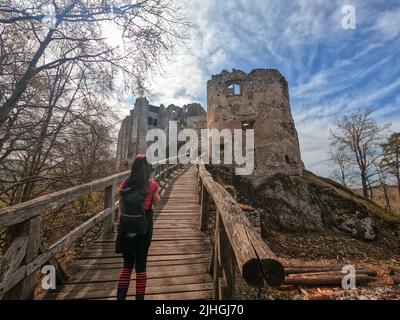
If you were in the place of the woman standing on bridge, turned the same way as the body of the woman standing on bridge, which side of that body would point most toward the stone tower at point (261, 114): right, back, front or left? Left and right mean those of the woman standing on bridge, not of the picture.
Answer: front

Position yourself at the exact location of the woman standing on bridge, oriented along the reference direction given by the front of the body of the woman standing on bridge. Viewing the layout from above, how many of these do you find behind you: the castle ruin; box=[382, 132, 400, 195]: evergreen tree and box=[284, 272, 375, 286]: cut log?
0

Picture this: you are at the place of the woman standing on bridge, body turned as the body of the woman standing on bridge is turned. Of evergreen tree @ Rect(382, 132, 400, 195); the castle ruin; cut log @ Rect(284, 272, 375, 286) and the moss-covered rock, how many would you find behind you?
0

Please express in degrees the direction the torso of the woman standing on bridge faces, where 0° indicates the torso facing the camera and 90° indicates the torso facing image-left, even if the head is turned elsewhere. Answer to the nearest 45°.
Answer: approximately 225°

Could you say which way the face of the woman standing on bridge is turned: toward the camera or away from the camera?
away from the camera

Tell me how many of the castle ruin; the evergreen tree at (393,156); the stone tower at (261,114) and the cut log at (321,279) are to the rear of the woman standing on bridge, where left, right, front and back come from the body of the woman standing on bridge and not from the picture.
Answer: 0

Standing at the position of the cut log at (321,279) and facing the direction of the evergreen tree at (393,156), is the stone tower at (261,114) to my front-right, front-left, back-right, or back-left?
front-left

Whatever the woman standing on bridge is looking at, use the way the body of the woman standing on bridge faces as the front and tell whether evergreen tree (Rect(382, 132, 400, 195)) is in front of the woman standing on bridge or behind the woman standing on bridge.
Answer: in front

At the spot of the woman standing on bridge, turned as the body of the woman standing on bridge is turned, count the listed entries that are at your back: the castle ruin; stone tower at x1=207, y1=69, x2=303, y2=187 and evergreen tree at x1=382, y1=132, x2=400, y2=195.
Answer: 0
